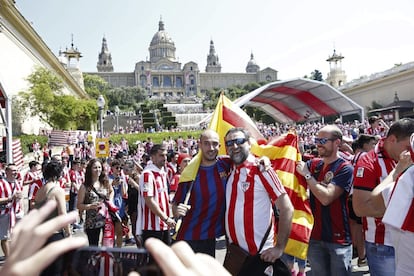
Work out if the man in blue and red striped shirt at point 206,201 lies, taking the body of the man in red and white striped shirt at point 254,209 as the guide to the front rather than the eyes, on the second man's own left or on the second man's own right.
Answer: on the second man's own right

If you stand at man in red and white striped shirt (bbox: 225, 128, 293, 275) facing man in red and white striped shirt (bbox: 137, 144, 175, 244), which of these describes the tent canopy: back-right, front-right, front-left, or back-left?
front-right

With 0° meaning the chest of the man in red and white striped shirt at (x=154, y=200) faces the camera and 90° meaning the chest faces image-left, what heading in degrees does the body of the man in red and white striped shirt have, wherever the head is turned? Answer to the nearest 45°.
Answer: approximately 315°

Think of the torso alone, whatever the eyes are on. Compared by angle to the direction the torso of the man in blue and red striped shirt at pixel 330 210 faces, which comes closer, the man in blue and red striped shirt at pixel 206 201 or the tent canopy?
the man in blue and red striped shirt

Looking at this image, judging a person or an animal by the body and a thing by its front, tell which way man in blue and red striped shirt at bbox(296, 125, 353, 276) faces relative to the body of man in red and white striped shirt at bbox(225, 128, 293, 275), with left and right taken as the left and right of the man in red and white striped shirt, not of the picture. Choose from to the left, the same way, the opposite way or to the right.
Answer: the same way
